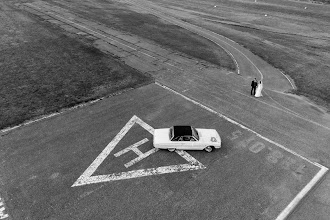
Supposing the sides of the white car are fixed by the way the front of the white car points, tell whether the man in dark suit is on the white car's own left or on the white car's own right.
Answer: on the white car's own left

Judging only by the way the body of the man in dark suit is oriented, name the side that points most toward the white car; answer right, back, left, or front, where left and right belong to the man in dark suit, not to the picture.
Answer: back

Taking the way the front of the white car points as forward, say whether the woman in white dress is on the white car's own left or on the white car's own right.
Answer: on the white car's own left

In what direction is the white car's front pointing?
to the viewer's right
